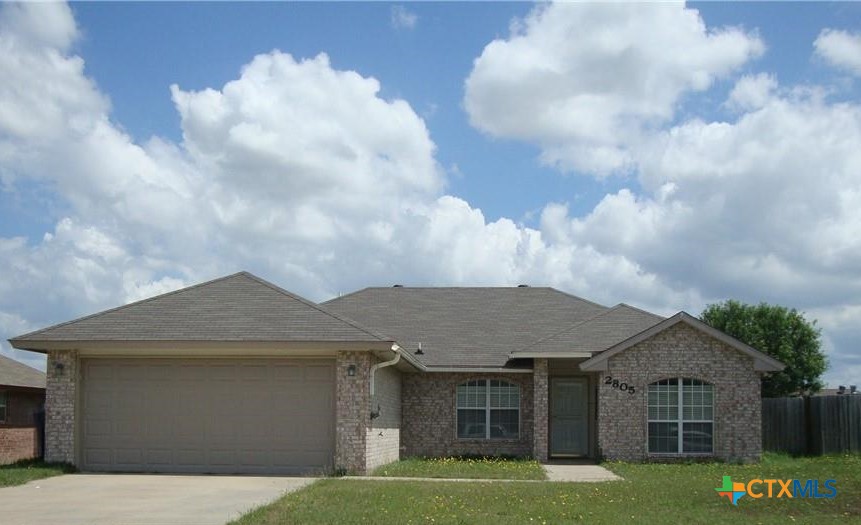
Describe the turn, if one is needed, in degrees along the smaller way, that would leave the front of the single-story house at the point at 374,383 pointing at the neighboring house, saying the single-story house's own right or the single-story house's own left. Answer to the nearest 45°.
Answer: approximately 135° to the single-story house's own right

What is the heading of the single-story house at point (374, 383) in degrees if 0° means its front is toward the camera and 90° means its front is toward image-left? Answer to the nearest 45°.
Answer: approximately 0°

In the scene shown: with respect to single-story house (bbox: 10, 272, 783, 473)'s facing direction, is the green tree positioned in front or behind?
behind
